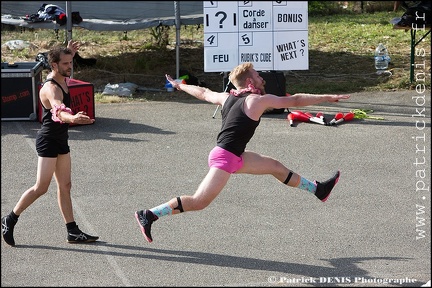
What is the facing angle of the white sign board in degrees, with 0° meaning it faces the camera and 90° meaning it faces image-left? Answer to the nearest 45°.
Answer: approximately 0°

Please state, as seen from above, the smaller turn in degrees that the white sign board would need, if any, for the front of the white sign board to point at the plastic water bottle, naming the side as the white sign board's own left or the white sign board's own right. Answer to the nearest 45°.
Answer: approximately 135° to the white sign board's own left
